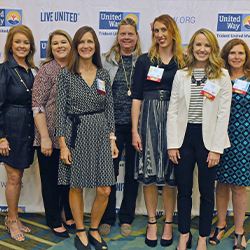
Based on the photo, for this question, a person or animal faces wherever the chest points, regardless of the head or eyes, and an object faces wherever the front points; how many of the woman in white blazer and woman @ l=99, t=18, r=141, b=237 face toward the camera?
2

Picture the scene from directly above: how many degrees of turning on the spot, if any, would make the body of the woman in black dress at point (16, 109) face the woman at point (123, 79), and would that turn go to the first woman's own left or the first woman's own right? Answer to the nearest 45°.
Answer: approximately 45° to the first woman's own left

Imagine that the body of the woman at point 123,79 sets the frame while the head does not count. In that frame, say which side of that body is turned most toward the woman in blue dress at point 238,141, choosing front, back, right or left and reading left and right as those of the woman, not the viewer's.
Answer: left

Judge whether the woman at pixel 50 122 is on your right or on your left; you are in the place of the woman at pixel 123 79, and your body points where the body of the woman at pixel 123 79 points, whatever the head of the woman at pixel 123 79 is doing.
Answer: on your right

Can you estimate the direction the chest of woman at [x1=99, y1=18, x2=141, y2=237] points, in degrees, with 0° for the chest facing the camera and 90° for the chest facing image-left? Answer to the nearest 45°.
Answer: approximately 0°
